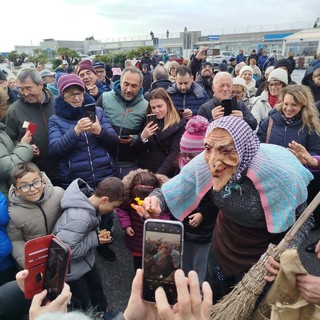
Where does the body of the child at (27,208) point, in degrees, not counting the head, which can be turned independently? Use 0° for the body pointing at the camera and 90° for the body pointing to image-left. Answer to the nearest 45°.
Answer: approximately 315°

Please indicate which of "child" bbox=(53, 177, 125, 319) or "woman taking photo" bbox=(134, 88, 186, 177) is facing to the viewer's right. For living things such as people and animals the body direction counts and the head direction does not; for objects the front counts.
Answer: the child

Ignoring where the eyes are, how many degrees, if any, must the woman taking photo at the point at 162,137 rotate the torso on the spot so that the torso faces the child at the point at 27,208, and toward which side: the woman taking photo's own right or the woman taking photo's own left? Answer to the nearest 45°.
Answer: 0° — they already face them

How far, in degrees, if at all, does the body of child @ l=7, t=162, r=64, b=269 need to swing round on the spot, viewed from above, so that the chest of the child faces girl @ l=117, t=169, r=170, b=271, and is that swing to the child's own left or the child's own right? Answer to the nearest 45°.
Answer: approximately 45° to the child's own left

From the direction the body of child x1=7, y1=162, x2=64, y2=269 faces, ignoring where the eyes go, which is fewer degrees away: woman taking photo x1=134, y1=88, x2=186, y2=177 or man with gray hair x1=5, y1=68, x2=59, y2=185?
the woman taking photo

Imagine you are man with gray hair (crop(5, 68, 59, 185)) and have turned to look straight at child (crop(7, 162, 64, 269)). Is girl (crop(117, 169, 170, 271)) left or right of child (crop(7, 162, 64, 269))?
left

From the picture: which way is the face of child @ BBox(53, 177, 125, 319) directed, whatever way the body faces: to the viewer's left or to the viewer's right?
to the viewer's right

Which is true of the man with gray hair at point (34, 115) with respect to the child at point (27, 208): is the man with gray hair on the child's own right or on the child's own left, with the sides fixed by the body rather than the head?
on the child's own left

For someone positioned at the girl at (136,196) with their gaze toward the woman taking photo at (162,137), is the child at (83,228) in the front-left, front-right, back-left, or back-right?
back-left

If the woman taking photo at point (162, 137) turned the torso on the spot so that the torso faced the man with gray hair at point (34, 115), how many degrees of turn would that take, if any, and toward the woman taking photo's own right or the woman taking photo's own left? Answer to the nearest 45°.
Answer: approximately 45° to the woman taking photo's own right
